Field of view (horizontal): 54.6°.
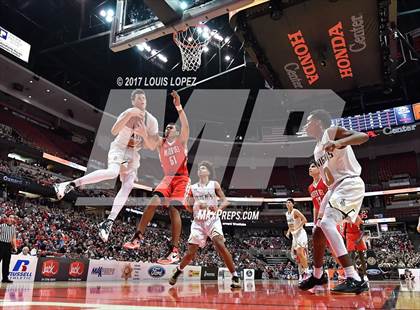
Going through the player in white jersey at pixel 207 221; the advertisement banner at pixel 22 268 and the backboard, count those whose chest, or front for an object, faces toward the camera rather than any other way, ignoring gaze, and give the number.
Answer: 2

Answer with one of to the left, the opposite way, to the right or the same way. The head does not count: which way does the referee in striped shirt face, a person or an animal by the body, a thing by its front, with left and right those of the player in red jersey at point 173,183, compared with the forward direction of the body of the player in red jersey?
to the left

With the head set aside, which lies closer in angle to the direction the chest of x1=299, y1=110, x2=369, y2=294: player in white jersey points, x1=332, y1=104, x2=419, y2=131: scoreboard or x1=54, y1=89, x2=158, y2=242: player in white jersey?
the player in white jersey

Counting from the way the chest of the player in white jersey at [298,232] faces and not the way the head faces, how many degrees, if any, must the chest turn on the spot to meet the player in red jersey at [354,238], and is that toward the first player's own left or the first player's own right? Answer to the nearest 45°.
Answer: approximately 90° to the first player's own left

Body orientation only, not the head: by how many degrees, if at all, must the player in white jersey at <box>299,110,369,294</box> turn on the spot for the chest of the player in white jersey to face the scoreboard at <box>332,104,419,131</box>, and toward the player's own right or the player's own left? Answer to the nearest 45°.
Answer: approximately 135° to the player's own right

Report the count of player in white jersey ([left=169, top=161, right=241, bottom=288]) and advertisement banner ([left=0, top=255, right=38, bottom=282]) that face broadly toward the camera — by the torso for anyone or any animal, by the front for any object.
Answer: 2

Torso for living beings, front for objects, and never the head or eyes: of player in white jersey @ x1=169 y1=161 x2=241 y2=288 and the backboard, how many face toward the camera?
1
